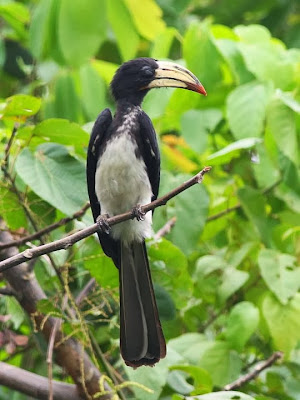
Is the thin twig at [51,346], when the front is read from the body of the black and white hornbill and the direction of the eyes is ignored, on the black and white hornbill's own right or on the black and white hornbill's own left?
on the black and white hornbill's own right

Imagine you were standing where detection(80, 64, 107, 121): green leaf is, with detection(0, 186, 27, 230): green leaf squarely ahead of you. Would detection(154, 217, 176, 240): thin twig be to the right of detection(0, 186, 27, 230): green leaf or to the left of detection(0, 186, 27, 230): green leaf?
left

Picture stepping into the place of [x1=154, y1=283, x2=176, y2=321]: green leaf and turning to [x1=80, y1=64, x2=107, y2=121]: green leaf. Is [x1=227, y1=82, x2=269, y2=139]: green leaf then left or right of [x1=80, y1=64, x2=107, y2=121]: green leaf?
right

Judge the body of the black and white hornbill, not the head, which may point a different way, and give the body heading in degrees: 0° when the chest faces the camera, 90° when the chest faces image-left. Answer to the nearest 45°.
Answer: approximately 0°

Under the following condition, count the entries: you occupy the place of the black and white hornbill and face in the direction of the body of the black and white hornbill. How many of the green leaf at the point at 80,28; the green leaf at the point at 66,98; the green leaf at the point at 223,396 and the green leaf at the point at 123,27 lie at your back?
3

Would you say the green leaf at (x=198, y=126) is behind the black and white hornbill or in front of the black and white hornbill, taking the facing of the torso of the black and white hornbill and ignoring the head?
behind

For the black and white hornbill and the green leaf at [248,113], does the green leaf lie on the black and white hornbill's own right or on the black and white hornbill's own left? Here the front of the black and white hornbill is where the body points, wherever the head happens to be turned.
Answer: on the black and white hornbill's own left
